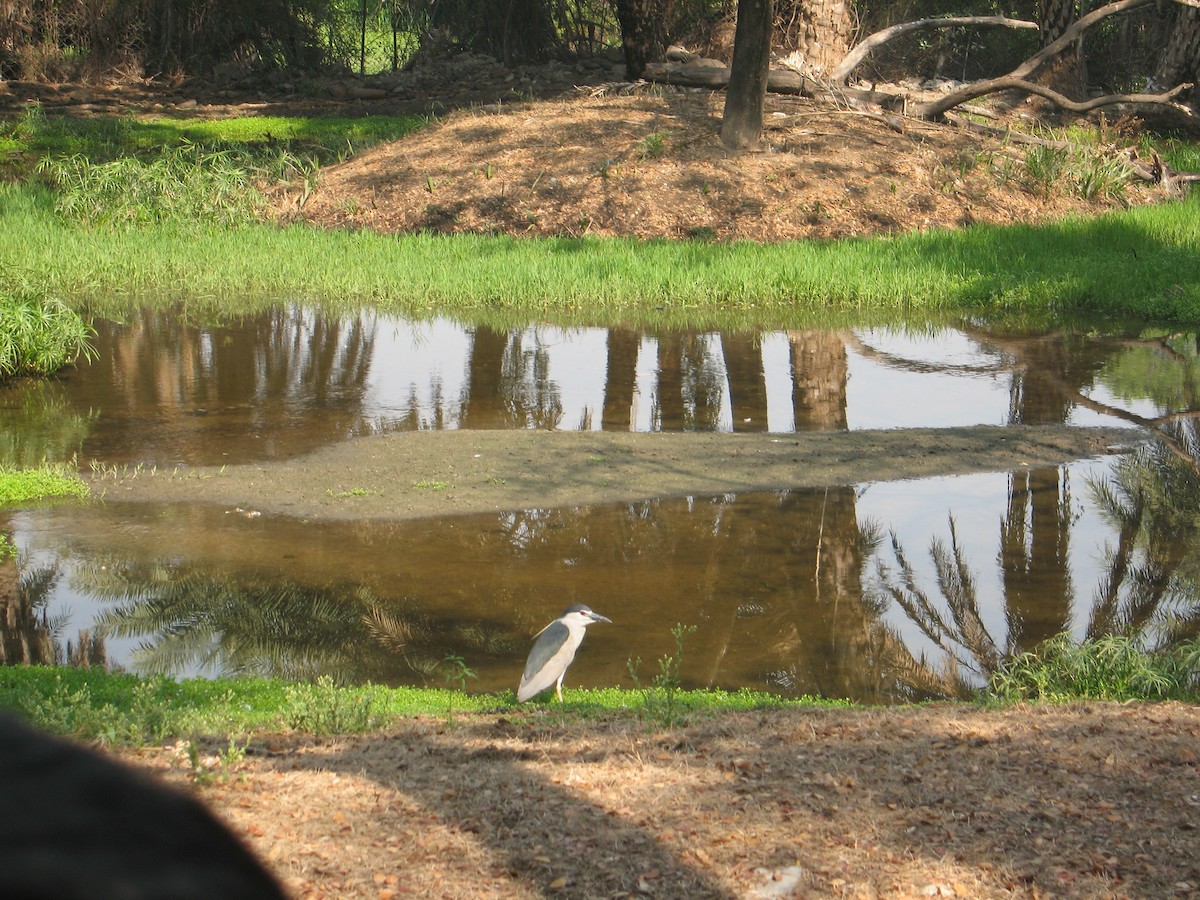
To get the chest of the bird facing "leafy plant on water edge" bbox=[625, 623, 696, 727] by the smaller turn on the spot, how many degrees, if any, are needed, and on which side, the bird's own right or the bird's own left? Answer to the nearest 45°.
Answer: approximately 45° to the bird's own right

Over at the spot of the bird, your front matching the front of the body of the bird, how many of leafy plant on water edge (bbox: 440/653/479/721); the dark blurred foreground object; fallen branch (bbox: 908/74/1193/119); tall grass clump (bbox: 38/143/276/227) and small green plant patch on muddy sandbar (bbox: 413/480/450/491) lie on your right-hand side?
1

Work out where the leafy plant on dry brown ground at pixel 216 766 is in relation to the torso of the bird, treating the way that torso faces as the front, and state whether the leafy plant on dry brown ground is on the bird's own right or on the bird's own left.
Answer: on the bird's own right

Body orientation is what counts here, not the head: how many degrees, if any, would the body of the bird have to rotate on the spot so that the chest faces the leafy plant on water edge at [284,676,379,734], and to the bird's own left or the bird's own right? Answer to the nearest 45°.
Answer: approximately 135° to the bird's own right

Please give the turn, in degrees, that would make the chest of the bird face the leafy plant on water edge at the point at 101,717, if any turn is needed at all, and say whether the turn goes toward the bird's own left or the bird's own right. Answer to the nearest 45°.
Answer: approximately 135° to the bird's own right

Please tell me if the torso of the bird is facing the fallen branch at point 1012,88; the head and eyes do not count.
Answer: no

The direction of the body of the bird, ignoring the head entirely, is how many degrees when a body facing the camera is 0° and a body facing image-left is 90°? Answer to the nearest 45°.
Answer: approximately 270°

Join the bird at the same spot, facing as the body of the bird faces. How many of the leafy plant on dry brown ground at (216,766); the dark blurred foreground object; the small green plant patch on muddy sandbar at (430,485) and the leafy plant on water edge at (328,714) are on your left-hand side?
1

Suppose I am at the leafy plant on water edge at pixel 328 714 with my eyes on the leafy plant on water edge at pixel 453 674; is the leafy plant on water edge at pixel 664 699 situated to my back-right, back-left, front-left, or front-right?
front-right

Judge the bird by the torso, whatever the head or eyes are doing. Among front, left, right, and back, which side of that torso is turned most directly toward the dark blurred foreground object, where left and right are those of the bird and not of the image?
right

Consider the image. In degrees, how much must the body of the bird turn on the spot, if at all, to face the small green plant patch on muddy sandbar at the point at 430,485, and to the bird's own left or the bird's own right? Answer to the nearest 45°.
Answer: approximately 90° to the bird's own left

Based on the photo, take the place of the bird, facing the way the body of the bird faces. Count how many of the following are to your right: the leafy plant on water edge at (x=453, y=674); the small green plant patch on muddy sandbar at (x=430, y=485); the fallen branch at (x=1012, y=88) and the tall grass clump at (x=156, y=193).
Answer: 0

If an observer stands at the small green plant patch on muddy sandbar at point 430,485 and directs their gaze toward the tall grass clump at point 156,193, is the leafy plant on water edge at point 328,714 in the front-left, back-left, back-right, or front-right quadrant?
back-left

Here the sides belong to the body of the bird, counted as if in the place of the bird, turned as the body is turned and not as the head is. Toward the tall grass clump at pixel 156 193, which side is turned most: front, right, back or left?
left

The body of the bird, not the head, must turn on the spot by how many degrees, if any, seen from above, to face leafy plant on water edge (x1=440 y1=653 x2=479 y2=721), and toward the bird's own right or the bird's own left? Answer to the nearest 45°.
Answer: approximately 135° to the bird's own left
